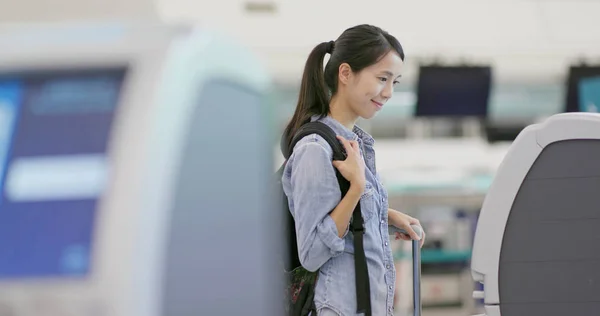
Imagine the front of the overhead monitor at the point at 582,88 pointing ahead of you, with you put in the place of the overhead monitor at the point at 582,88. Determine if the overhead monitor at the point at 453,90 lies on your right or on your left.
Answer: on your right

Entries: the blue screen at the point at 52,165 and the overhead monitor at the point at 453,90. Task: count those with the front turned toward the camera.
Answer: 2

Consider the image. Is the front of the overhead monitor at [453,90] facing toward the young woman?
yes

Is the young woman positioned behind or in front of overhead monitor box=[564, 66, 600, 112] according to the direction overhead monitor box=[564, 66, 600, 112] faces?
in front

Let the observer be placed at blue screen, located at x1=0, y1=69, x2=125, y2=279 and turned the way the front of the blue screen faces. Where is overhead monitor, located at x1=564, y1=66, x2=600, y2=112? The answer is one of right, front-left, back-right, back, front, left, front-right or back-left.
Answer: back-left

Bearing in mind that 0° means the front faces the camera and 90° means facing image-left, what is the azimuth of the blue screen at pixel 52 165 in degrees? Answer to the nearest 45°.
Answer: approximately 0°

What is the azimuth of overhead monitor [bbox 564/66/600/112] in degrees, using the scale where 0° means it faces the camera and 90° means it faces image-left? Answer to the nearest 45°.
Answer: approximately 0°

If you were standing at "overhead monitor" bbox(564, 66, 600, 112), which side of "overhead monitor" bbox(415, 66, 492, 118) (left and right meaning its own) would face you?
left

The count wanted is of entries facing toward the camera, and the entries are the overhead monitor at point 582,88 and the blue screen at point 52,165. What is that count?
2

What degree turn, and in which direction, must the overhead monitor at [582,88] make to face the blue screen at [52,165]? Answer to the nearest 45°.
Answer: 0° — it already faces it
